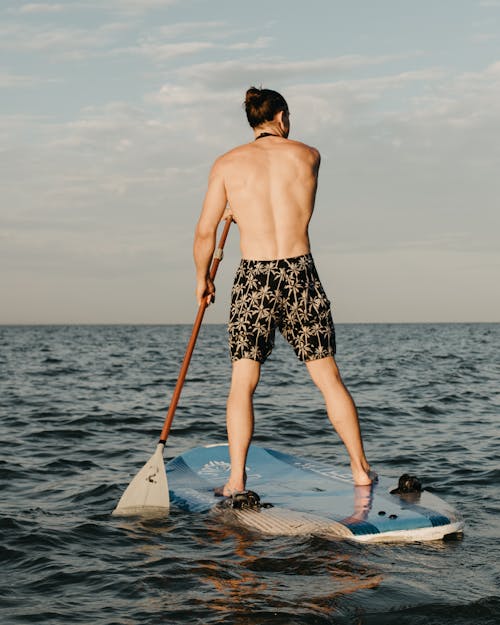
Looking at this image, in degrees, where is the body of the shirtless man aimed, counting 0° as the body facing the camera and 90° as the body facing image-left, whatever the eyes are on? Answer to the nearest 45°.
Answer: approximately 180°

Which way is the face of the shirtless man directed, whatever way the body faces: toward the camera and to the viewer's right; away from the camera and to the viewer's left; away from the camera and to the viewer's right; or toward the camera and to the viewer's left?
away from the camera and to the viewer's right
